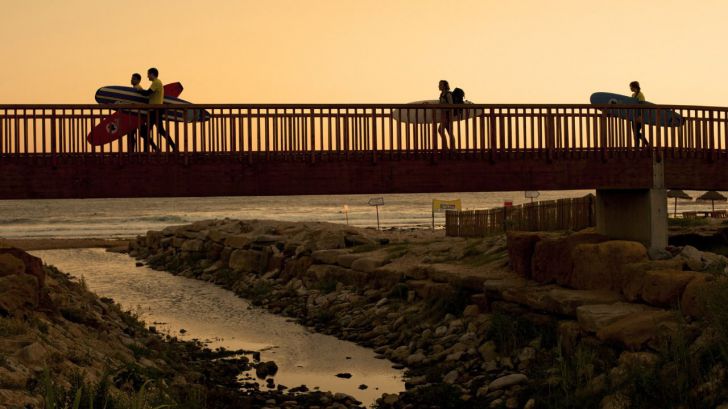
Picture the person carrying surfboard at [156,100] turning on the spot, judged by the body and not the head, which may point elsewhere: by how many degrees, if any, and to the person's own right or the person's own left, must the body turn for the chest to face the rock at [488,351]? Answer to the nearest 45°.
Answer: approximately 135° to the person's own left

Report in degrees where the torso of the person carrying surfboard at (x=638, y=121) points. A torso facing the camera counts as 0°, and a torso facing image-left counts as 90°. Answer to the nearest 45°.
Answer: approximately 90°

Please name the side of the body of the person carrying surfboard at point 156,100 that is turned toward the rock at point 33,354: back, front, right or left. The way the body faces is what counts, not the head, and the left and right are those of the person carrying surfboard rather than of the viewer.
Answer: left

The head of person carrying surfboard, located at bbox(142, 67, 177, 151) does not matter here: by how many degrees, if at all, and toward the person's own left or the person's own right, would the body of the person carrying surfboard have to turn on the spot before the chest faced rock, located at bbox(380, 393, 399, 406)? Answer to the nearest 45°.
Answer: approximately 135° to the person's own left

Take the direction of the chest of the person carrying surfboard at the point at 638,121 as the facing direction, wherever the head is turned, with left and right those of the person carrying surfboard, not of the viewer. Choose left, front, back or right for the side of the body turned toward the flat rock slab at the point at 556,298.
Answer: left

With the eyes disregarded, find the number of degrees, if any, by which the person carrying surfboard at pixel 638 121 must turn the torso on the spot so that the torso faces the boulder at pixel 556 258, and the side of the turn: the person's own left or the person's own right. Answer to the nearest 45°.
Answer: approximately 45° to the person's own left

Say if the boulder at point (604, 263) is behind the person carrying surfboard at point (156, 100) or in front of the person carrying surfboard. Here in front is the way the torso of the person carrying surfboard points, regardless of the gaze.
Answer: behind

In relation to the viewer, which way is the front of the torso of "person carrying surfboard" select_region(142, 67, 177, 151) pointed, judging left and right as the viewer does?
facing to the left of the viewer
